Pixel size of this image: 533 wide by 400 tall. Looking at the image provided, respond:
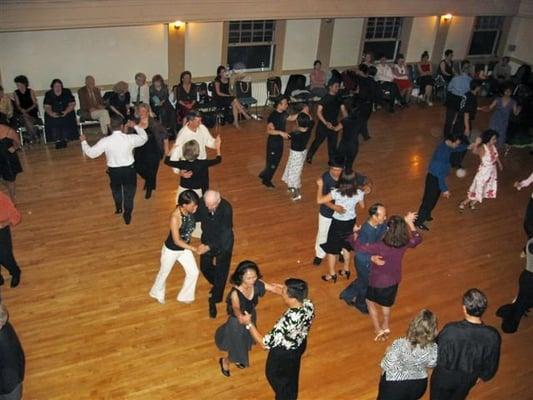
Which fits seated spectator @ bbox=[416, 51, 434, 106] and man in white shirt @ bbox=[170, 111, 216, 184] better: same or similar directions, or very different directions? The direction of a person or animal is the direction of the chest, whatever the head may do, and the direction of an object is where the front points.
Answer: same or similar directions

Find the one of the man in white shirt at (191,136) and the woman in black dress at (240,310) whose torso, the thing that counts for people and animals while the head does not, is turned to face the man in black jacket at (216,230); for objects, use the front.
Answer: the man in white shirt

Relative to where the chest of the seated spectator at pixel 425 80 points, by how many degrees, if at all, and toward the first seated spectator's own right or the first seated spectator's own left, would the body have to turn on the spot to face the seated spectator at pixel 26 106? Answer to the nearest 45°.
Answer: approximately 45° to the first seated spectator's own right

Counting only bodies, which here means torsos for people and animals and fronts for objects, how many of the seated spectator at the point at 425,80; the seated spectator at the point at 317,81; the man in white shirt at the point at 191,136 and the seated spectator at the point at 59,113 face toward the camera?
4

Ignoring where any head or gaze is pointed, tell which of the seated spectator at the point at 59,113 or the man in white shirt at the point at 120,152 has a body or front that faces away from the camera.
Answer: the man in white shirt

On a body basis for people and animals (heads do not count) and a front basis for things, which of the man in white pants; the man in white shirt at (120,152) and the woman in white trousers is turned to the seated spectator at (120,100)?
the man in white shirt

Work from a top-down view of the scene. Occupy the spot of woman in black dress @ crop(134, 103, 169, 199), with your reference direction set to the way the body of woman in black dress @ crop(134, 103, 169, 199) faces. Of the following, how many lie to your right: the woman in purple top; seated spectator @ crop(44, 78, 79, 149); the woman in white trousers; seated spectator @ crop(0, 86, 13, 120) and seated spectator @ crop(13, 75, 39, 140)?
3

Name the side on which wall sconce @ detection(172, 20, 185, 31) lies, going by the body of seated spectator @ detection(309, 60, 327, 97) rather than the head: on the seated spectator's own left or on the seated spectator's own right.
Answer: on the seated spectator's own right

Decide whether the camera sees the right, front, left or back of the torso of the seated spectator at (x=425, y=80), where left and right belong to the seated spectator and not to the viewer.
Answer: front

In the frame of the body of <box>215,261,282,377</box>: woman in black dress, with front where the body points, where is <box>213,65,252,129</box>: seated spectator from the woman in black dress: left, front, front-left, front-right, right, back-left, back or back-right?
back-left

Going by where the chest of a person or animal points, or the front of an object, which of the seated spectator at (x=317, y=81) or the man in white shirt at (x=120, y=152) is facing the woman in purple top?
the seated spectator

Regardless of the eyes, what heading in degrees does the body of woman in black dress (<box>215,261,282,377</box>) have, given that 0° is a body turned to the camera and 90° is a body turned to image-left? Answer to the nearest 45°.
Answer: approximately 315°

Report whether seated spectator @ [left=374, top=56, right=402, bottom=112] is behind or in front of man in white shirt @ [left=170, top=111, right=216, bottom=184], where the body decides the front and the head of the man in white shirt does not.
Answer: behind

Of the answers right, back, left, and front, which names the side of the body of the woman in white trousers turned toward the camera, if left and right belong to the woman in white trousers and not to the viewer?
right

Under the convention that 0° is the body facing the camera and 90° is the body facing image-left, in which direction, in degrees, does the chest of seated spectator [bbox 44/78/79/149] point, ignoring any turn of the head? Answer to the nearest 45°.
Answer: approximately 0°

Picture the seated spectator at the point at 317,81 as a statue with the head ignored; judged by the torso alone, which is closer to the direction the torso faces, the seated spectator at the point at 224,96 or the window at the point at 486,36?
the seated spectator

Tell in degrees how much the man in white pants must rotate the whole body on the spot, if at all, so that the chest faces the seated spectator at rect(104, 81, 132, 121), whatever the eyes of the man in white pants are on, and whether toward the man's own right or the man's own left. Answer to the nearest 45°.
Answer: approximately 180°
